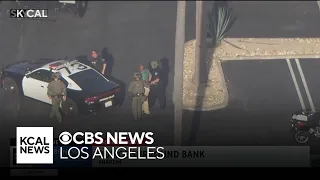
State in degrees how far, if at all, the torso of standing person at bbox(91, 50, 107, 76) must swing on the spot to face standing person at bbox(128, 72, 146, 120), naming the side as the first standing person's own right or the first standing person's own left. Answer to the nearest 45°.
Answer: approximately 90° to the first standing person's own left

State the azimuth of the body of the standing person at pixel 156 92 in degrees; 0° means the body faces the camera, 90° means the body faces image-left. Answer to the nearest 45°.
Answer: approximately 90°

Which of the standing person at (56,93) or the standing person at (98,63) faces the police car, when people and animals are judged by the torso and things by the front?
the standing person at (98,63)

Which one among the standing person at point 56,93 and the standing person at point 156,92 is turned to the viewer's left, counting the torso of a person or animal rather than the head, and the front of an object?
the standing person at point 156,92

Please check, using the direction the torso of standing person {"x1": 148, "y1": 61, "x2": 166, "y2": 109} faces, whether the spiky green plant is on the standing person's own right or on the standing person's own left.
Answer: on the standing person's own right

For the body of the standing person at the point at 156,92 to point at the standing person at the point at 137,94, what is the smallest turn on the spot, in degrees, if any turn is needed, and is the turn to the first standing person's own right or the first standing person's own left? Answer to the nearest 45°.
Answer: approximately 45° to the first standing person's own left

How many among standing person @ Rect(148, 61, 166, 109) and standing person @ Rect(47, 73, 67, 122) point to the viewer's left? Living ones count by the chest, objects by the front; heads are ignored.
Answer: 1
